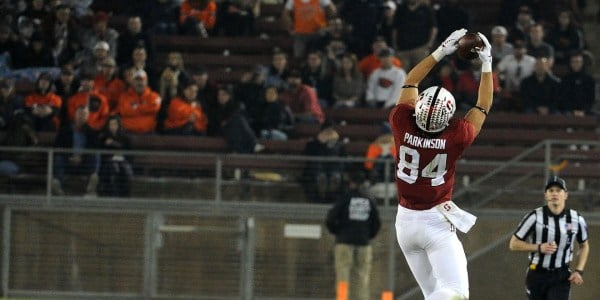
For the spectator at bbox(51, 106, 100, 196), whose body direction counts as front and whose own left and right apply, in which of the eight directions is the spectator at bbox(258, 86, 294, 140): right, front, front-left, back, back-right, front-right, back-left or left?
left

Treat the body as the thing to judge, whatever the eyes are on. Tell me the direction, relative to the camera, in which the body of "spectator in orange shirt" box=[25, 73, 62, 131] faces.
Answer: toward the camera

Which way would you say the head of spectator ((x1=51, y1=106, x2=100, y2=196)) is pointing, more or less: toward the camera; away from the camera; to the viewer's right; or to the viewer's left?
toward the camera

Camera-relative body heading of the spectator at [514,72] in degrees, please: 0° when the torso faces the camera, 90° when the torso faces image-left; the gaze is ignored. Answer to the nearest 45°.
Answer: approximately 0°

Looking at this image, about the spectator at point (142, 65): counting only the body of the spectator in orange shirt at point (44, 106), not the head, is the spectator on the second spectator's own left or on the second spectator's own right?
on the second spectator's own left

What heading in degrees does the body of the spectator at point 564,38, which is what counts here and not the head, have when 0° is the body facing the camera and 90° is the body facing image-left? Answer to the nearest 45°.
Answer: approximately 0°

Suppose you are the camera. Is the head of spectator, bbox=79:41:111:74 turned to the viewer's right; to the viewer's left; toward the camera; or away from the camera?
toward the camera

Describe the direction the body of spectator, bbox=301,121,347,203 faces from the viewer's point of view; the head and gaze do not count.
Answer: toward the camera

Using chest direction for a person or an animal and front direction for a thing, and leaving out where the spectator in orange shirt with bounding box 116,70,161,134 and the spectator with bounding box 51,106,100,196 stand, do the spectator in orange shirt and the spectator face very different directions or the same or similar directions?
same or similar directions

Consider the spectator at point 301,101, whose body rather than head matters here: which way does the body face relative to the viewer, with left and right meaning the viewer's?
facing the viewer and to the left of the viewer

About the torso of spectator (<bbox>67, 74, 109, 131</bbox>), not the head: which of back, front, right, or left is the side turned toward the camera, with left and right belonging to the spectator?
front

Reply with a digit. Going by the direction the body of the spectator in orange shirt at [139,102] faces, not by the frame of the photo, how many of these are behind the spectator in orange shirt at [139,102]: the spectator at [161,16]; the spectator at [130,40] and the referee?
2

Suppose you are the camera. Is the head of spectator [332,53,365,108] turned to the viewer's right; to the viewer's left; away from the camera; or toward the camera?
toward the camera

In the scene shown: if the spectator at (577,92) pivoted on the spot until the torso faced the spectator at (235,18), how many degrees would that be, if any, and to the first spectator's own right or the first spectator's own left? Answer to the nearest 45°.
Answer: approximately 90° to the first spectator's own right

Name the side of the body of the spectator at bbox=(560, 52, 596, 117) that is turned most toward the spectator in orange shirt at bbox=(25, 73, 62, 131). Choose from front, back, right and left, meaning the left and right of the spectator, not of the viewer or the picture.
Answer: right

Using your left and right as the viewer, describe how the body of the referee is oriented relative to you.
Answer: facing the viewer

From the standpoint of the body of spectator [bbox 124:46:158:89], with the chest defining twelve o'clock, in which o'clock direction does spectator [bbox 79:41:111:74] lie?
spectator [bbox 79:41:111:74] is roughly at 4 o'clock from spectator [bbox 124:46:158:89].
